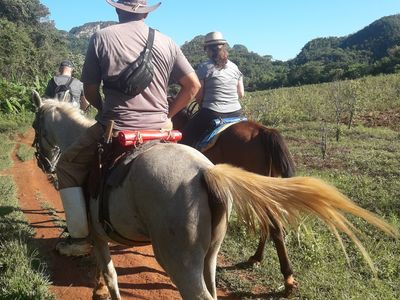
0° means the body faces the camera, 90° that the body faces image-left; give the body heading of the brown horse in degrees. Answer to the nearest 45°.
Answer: approximately 135°

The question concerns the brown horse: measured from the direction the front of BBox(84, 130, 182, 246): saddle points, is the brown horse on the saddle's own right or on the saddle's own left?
on the saddle's own right

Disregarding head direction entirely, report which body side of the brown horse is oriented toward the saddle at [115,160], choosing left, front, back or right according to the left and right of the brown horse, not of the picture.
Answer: left

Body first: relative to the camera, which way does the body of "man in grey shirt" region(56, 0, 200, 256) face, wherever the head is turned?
away from the camera

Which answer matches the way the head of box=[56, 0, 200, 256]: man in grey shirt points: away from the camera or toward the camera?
away from the camera

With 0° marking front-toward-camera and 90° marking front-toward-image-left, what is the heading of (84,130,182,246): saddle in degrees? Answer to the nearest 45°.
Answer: approximately 135°

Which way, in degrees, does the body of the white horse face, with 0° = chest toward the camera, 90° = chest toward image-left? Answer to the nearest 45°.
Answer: approximately 135°
